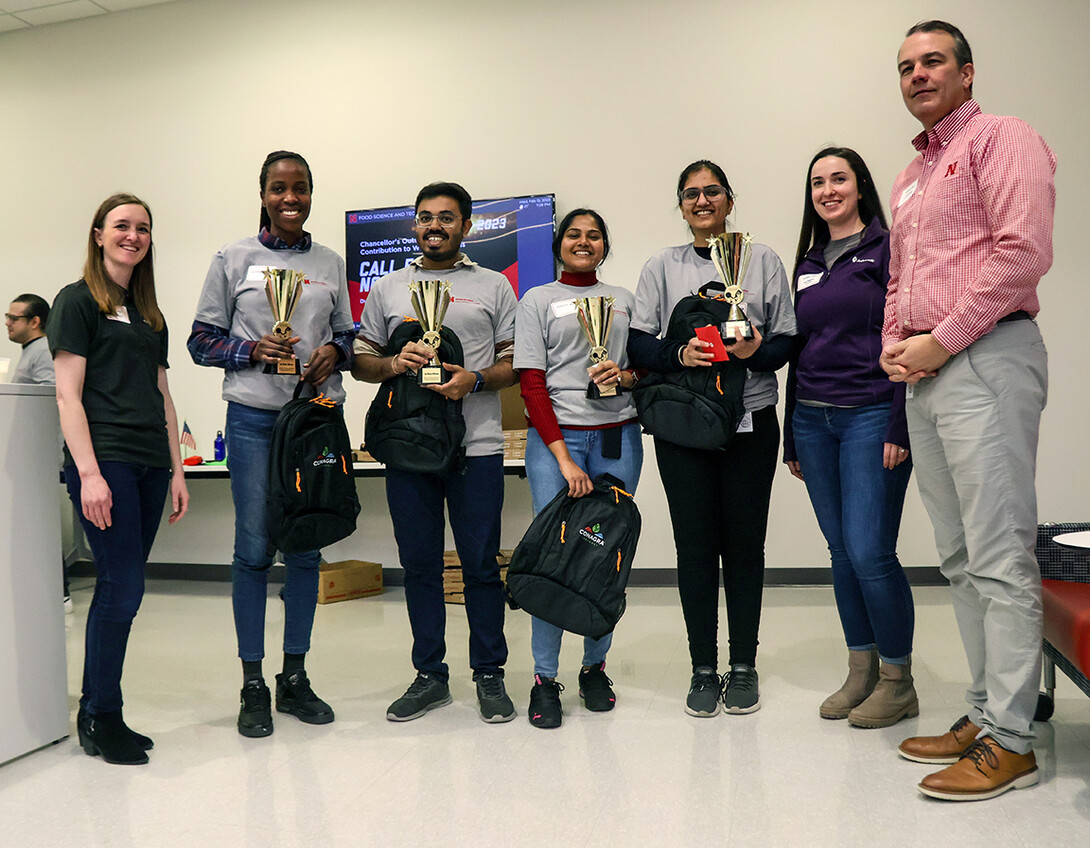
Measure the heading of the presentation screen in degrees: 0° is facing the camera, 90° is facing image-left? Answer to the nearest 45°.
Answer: approximately 0°

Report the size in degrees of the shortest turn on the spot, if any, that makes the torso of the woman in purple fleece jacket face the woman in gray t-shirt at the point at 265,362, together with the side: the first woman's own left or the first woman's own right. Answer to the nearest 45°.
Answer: approximately 45° to the first woman's own right

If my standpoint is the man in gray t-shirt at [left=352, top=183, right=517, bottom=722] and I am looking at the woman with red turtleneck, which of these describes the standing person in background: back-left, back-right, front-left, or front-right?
back-left

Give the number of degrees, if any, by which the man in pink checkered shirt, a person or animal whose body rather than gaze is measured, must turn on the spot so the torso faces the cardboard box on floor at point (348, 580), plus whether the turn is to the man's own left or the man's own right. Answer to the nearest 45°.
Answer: approximately 90° to the man's own right

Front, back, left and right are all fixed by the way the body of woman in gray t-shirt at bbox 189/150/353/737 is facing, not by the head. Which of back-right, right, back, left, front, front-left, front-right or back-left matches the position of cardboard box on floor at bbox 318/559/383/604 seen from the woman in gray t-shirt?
back
